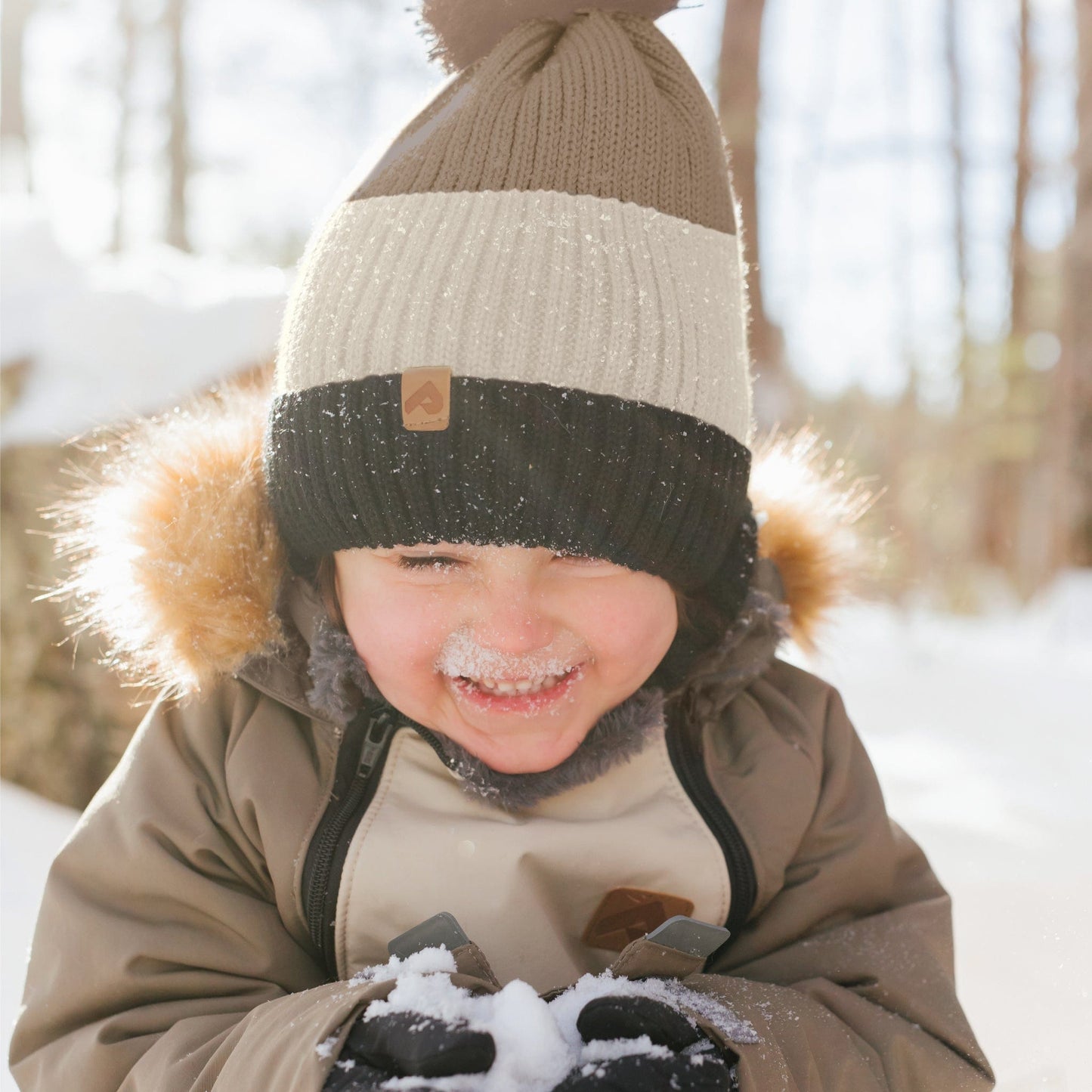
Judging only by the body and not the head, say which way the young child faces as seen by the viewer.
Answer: toward the camera

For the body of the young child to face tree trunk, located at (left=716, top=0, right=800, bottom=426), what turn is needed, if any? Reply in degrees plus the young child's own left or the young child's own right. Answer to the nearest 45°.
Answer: approximately 180°

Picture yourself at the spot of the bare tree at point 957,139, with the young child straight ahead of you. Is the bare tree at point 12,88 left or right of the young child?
right

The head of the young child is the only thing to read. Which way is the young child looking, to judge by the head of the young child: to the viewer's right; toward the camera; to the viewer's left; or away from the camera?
toward the camera

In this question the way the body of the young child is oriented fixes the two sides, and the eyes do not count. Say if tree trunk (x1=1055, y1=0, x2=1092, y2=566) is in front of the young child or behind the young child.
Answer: behind

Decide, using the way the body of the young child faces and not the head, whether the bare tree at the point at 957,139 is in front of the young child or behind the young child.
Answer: behind

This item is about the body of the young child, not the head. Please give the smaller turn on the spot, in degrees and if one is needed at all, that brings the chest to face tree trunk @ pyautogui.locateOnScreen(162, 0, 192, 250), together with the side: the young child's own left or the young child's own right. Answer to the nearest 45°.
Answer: approximately 180°

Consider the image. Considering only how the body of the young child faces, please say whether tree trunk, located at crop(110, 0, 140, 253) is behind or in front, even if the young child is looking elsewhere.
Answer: behind
